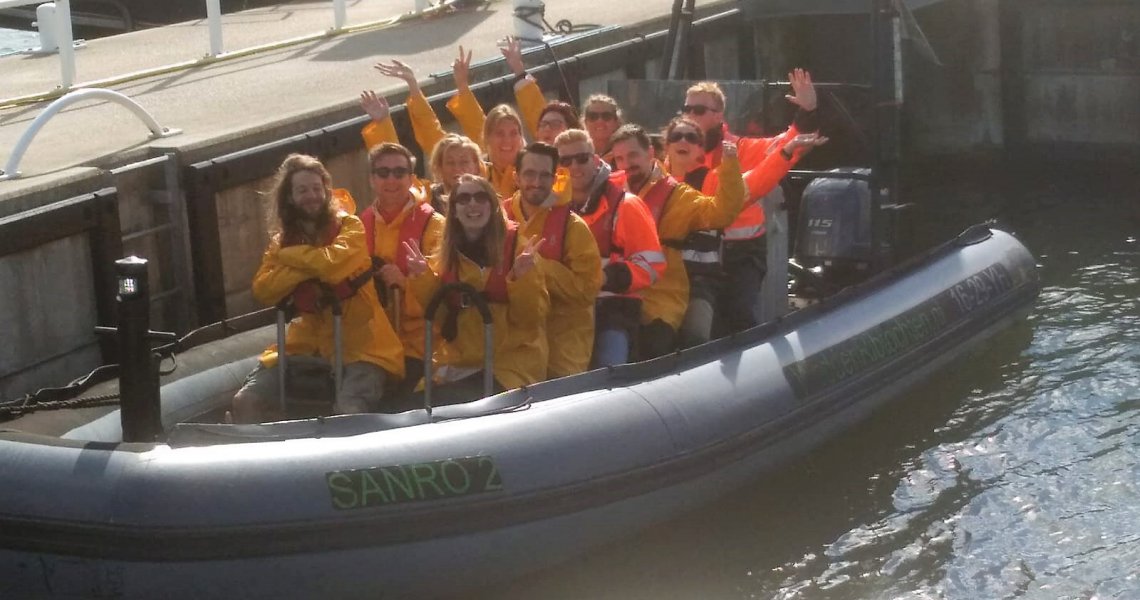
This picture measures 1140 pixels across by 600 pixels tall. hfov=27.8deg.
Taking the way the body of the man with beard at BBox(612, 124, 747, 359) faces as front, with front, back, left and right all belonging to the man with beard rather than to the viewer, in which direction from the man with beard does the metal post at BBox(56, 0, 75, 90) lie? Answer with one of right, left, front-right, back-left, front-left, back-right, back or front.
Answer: right

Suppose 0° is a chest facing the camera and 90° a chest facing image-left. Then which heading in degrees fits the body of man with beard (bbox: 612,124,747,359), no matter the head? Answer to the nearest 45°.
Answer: approximately 45°

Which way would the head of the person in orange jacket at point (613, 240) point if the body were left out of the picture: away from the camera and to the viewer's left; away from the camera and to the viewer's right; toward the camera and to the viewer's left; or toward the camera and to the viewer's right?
toward the camera and to the viewer's left

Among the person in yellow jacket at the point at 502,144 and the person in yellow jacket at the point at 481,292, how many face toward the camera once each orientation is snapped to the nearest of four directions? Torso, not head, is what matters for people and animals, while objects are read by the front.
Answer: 2

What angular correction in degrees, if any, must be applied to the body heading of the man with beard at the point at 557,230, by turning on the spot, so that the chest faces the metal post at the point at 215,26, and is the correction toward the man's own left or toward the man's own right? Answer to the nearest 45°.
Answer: approximately 135° to the man's own right

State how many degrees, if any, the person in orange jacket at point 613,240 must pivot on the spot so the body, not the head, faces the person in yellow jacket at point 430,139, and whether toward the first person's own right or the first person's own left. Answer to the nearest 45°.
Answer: approximately 90° to the first person's own right

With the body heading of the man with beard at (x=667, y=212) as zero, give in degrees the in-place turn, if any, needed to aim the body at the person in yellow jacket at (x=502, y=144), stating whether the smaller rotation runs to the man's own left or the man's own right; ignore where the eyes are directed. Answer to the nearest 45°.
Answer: approximately 90° to the man's own right

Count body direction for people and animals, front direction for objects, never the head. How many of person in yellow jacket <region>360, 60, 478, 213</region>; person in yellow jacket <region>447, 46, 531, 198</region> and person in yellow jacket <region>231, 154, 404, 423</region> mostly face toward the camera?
3
